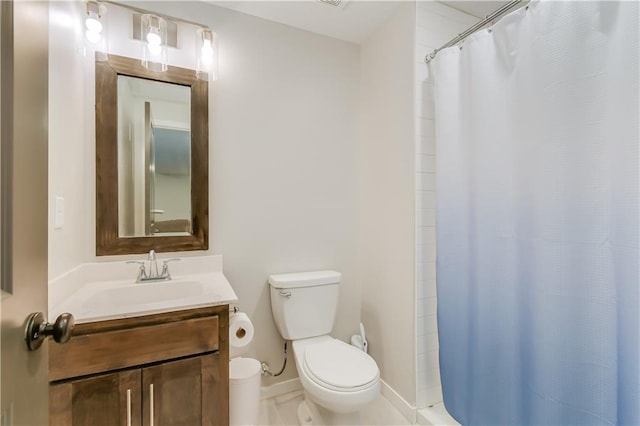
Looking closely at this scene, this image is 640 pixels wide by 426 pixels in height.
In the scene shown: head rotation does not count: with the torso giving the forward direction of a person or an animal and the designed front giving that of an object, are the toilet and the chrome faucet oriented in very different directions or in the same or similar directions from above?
same or similar directions

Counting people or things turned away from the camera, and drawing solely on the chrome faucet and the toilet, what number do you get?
0

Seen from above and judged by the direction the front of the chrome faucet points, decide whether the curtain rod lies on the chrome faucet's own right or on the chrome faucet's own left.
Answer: on the chrome faucet's own left

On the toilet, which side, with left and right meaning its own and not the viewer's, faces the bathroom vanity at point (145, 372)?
right

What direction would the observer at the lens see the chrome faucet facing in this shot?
facing the viewer

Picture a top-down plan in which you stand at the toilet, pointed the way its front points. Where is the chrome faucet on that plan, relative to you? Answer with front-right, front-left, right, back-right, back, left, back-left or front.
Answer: back-right

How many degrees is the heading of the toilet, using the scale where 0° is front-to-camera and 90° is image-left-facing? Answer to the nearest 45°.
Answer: approximately 315°
